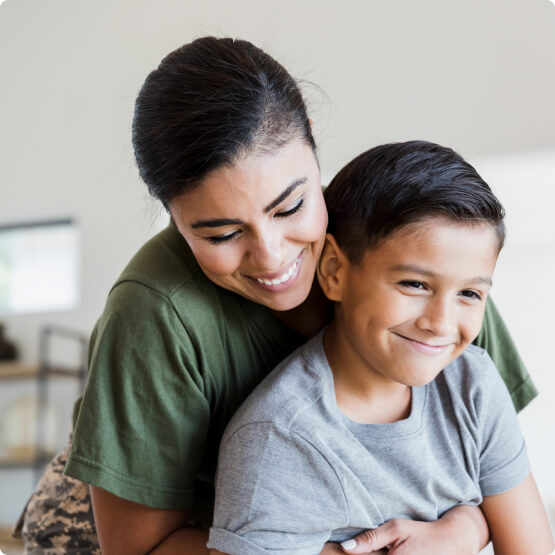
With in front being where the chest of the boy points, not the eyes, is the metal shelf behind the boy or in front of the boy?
behind

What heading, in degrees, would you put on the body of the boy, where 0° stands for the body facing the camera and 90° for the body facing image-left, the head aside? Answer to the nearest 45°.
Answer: approximately 315°
